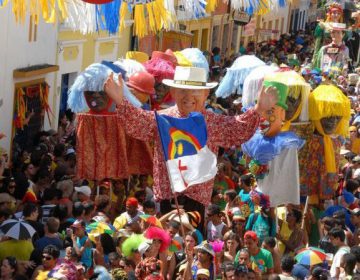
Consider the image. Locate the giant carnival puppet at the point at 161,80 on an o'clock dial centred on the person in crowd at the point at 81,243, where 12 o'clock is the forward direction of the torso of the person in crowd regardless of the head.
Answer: The giant carnival puppet is roughly at 5 o'clock from the person in crowd.

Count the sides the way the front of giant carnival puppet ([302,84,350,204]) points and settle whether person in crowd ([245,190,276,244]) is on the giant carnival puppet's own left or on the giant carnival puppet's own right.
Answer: on the giant carnival puppet's own right

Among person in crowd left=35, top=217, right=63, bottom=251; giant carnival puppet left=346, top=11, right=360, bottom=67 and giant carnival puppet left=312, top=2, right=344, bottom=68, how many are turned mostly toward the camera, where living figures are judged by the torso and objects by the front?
2

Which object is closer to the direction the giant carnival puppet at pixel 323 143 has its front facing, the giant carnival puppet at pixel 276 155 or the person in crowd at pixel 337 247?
the person in crowd

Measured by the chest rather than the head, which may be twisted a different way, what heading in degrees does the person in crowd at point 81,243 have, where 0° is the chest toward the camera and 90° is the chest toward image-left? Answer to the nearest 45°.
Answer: approximately 45°

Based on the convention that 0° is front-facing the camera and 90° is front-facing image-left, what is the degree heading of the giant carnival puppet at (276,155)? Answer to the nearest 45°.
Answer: approximately 45°

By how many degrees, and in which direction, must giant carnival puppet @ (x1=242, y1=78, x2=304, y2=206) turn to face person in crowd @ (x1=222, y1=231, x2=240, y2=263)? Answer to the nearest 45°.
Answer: approximately 45° to its left
